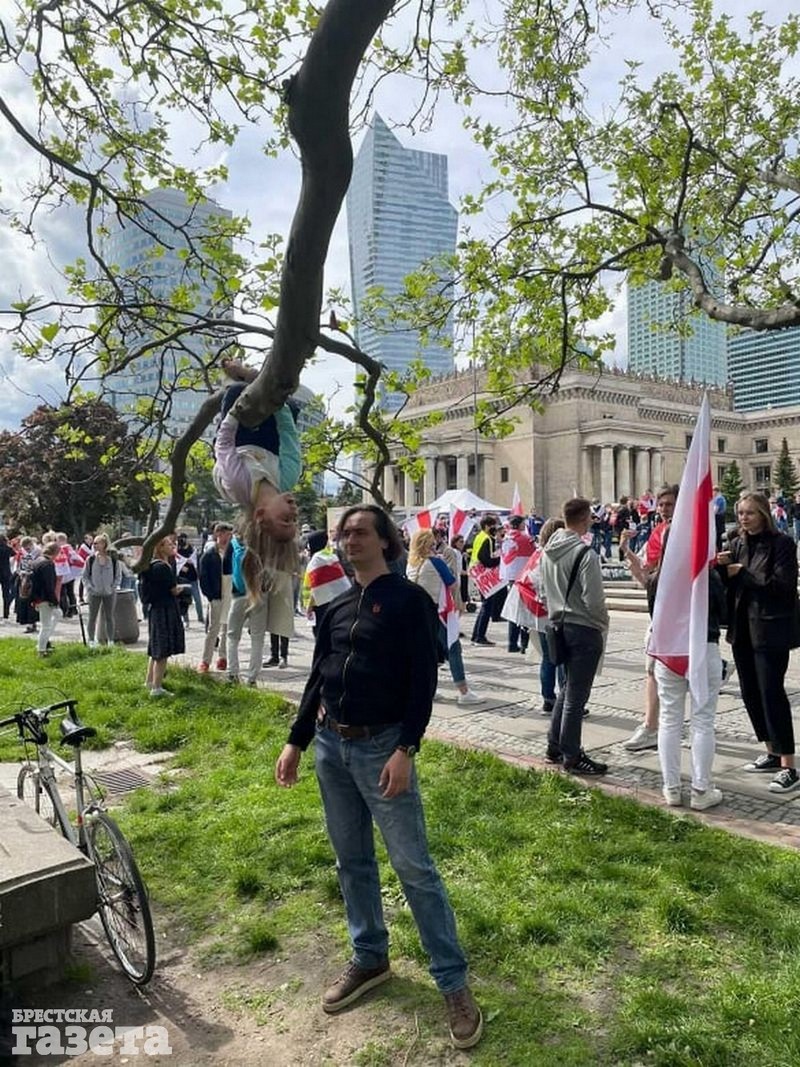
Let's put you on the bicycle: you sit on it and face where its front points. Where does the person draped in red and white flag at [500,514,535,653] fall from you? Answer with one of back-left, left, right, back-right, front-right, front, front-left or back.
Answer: right

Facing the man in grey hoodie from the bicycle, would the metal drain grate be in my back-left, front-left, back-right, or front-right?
front-left

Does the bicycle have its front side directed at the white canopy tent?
no

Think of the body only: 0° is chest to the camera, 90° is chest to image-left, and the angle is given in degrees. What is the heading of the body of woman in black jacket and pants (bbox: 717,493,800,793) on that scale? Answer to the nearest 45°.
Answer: approximately 45°

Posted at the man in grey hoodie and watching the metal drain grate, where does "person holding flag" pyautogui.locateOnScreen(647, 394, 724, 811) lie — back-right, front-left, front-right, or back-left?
back-left

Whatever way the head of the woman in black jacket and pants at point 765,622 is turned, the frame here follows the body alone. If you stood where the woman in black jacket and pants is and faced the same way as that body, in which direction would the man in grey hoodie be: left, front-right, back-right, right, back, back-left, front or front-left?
front-right

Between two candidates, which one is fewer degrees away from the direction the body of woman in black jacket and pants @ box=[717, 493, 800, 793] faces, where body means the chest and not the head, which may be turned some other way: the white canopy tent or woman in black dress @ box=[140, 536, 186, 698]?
the woman in black dress

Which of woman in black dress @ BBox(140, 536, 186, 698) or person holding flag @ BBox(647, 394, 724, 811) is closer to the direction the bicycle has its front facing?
the woman in black dress

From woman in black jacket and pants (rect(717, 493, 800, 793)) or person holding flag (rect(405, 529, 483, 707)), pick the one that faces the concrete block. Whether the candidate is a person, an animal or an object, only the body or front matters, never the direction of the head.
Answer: the woman in black jacket and pants

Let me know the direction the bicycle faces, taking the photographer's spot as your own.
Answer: facing away from the viewer and to the left of the viewer

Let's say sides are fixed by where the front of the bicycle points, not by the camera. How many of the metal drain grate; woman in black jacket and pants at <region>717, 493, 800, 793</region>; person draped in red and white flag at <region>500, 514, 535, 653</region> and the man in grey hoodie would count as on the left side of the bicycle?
0
